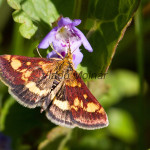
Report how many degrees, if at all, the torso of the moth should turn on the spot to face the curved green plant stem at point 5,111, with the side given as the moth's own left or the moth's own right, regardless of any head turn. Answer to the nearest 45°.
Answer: approximately 90° to the moth's own left

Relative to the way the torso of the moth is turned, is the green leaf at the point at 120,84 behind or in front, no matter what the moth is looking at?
in front

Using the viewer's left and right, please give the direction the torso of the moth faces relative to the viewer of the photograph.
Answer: facing away from the viewer and to the right of the viewer
